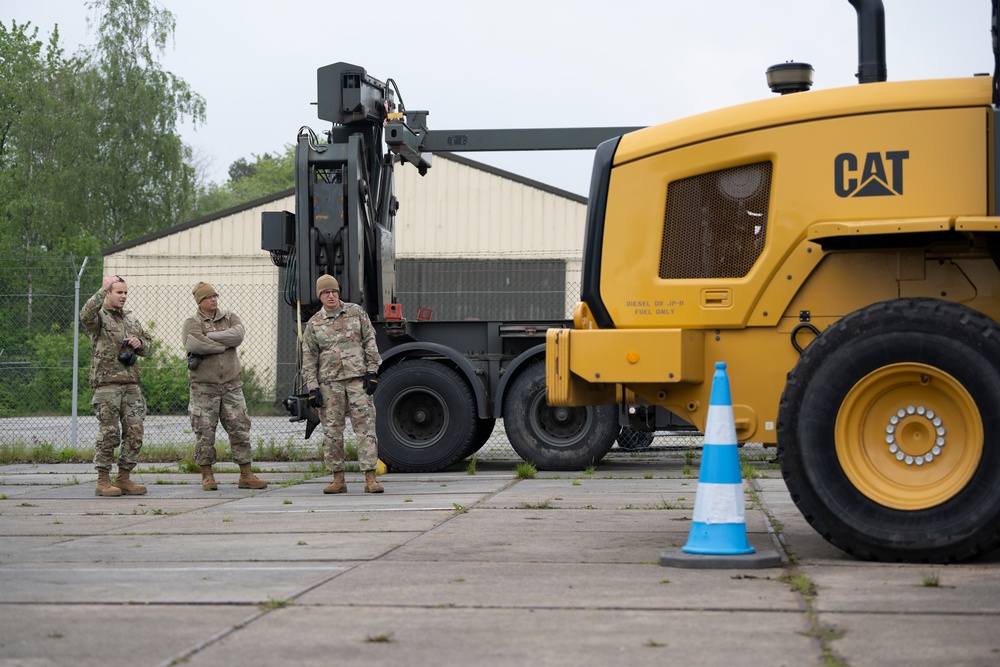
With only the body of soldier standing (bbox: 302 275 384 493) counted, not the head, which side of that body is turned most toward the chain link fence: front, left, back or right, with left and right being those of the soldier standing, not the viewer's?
back

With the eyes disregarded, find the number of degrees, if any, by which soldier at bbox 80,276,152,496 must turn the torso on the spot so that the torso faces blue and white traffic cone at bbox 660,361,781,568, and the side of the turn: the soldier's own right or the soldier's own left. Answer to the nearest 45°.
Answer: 0° — they already face it

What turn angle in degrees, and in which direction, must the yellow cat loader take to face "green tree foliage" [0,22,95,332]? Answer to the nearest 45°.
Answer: approximately 135° to its left

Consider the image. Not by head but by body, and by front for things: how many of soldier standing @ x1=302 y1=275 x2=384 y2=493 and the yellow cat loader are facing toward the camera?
1

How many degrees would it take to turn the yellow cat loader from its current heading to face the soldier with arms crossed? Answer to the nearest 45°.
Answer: approximately 135° to its left

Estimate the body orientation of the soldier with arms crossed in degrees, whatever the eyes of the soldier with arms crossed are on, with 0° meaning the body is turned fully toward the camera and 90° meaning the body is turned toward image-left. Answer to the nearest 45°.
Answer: approximately 315°

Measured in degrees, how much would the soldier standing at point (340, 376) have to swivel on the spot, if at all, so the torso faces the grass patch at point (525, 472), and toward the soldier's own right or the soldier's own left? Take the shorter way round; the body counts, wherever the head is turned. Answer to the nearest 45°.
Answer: approximately 135° to the soldier's own left

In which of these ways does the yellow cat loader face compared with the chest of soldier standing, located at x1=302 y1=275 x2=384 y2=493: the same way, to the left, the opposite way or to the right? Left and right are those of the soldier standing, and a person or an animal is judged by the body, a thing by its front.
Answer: to the left

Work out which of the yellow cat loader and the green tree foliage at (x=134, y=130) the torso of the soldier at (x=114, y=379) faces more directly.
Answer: the yellow cat loader

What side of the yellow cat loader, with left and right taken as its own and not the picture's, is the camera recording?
right
